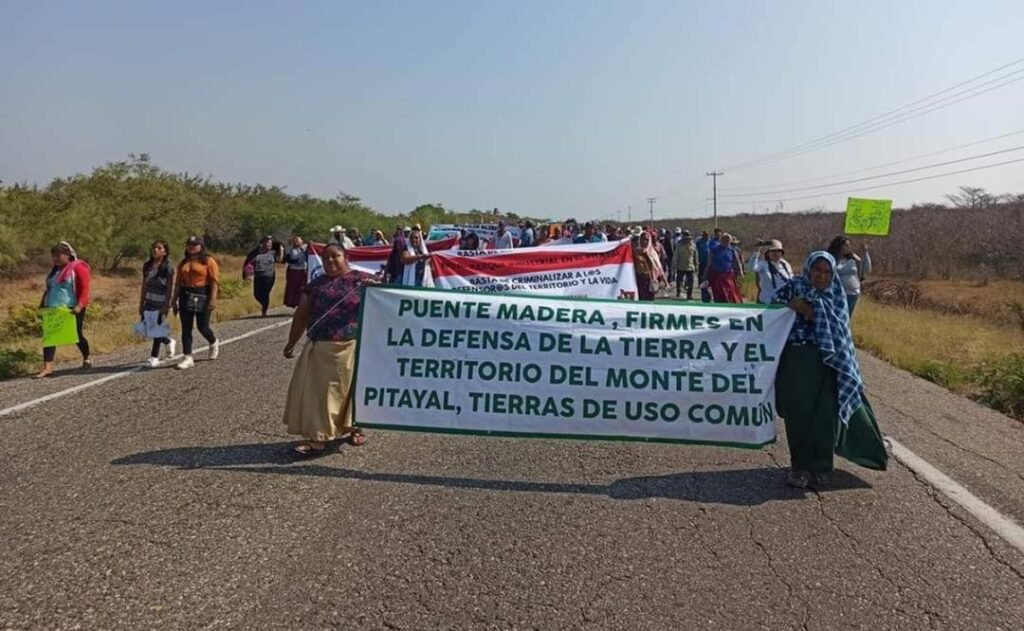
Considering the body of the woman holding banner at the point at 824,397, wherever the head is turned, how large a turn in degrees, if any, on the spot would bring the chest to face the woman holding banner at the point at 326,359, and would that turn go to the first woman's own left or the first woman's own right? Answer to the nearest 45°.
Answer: approximately 90° to the first woman's own right

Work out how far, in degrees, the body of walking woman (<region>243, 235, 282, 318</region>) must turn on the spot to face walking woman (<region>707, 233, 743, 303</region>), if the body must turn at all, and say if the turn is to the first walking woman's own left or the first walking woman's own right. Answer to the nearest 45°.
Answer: approximately 45° to the first walking woman's own left

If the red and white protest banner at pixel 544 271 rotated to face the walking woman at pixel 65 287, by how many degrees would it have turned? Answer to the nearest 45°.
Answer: approximately 90° to its right

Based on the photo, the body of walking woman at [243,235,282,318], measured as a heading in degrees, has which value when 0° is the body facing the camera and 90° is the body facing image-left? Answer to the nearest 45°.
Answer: approximately 0°

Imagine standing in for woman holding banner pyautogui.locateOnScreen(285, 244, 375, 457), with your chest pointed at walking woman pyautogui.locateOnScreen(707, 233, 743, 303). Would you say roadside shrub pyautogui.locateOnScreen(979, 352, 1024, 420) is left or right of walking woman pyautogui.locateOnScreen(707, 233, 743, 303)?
right

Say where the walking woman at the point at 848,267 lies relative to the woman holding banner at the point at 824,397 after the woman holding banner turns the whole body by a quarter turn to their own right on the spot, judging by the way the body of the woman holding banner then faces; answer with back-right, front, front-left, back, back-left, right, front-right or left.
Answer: right

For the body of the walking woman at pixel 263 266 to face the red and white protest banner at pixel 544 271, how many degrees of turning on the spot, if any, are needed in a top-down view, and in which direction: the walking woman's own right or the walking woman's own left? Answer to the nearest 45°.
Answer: approximately 45° to the walking woman's own left

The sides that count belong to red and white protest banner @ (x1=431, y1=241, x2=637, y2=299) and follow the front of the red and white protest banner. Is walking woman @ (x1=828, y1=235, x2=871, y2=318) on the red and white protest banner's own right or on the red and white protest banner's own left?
on the red and white protest banner's own left

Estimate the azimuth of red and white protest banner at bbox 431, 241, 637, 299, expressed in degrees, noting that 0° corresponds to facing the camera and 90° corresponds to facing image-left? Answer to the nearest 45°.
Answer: approximately 0°
